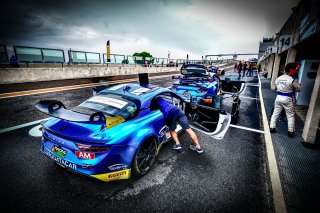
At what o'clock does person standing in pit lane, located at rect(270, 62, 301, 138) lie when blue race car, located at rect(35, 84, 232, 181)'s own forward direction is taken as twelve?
The person standing in pit lane is roughly at 1 o'clock from the blue race car.

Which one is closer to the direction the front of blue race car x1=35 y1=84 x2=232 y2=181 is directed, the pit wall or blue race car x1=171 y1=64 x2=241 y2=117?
the blue race car

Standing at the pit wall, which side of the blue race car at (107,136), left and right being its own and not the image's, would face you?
left

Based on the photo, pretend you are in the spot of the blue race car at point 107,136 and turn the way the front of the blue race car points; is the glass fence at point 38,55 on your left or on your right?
on your left

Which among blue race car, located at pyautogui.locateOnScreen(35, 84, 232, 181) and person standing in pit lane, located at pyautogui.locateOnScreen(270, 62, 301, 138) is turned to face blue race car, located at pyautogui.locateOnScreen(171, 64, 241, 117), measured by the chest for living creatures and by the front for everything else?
blue race car, located at pyautogui.locateOnScreen(35, 84, 232, 181)

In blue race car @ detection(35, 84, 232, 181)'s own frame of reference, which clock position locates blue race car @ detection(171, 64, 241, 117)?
blue race car @ detection(171, 64, 241, 117) is roughly at 12 o'clock from blue race car @ detection(35, 84, 232, 181).

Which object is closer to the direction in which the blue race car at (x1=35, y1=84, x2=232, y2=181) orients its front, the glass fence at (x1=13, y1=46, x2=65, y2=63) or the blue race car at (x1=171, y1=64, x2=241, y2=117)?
the blue race car

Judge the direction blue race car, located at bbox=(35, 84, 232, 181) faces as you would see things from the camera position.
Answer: facing away from the viewer and to the right of the viewer

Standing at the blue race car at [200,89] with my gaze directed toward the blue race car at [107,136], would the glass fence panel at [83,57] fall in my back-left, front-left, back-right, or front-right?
back-right
